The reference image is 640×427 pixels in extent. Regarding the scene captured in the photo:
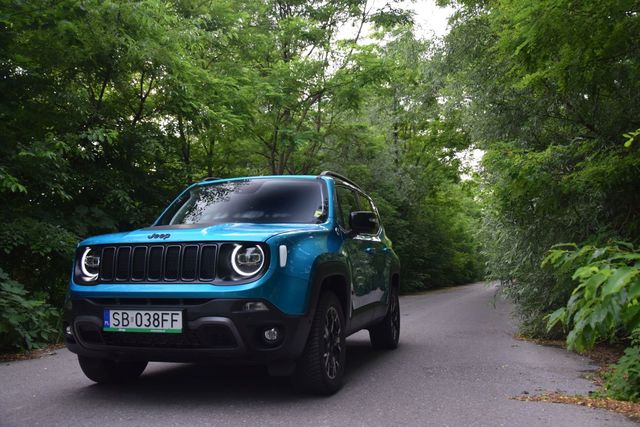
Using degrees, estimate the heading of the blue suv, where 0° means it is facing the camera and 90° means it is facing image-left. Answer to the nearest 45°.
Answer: approximately 45°

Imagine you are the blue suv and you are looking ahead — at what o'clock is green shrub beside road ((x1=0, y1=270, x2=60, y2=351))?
The green shrub beside road is roughly at 3 o'clock from the blue suv.

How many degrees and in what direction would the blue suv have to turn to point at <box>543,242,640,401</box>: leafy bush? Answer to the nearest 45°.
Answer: approximately 90° to its left
